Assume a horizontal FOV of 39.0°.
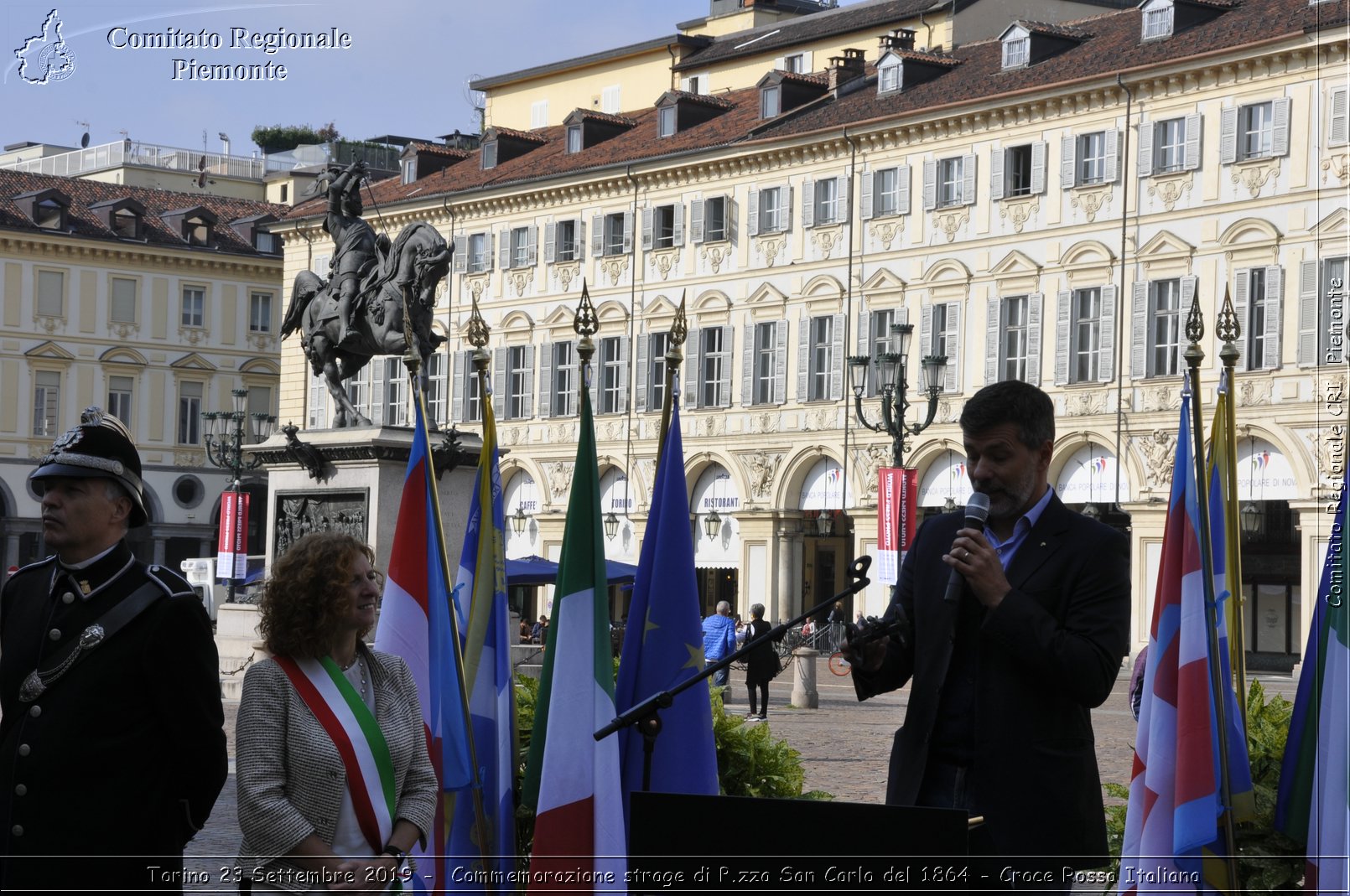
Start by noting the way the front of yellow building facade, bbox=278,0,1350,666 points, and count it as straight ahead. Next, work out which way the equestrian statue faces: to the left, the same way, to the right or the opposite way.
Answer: to the left

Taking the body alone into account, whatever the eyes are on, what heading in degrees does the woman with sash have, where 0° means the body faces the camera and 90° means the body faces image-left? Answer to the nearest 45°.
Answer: approximately 315°

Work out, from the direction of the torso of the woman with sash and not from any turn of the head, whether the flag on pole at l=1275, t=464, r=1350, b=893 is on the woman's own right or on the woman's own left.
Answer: on the woman's own left

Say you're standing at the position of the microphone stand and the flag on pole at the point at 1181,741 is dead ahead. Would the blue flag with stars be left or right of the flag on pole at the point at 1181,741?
left

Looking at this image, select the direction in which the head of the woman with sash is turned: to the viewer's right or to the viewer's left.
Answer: to the viewer's right

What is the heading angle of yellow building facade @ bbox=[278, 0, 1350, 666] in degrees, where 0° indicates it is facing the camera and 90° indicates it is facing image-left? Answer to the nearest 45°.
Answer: approximately 45°

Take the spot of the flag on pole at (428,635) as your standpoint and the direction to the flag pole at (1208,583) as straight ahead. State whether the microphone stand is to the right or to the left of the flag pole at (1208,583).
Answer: right

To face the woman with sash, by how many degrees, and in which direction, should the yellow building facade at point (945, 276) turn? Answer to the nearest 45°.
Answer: approximately 45° to its left

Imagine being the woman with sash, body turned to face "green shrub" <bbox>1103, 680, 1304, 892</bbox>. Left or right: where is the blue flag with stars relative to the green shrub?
left
